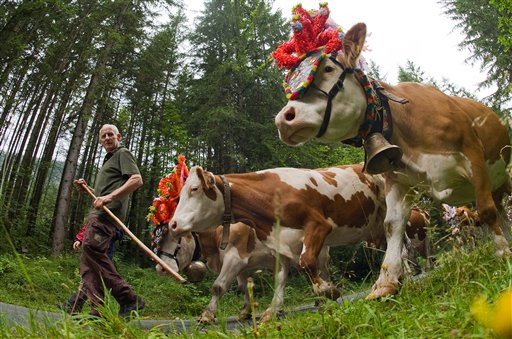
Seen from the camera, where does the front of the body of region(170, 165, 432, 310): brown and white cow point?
to the viewer's left

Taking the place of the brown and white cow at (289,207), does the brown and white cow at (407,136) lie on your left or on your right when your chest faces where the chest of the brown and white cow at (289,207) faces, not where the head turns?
on your left

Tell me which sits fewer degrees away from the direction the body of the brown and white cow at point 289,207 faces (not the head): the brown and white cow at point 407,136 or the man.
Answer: the man

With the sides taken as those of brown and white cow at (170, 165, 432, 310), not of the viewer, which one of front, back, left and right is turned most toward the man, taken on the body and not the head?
front
